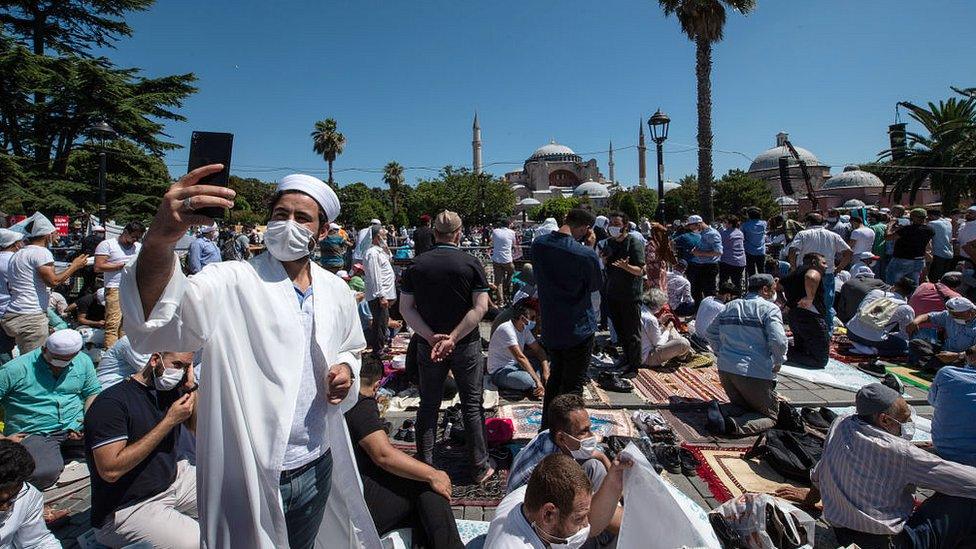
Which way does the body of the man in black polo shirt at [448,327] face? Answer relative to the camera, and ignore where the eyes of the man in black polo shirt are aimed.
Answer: away from the camera

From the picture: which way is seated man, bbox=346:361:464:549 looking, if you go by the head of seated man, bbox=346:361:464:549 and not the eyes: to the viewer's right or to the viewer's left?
to the viewer's right
